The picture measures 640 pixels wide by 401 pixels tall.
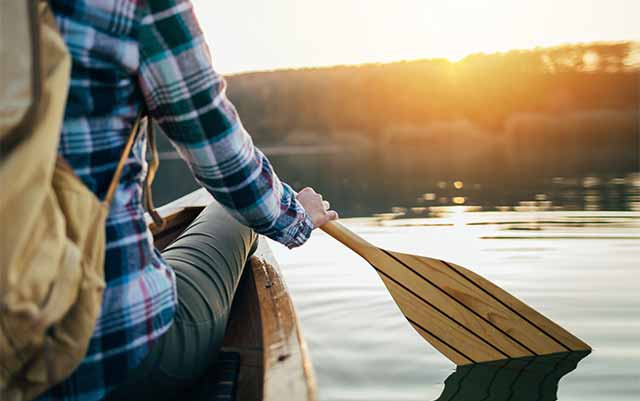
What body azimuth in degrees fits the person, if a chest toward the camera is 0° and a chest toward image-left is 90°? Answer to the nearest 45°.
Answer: approximately 225°
